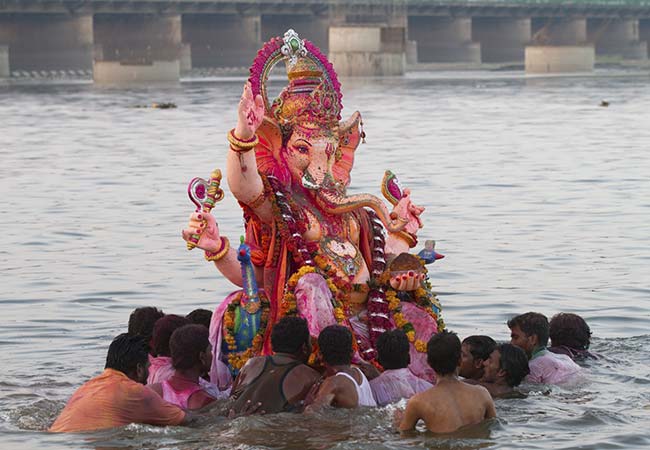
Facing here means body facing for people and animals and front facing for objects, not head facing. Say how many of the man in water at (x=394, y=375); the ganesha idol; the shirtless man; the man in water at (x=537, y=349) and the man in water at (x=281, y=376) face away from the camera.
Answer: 3

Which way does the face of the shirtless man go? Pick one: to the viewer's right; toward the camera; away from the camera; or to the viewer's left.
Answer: away from the camera

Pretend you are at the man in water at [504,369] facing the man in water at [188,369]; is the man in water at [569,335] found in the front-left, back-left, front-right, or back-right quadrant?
back-right

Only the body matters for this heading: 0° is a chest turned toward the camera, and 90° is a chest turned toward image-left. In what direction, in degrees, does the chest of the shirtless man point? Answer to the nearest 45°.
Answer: approximately 180°

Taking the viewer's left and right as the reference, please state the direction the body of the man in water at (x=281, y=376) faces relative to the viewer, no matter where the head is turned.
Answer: facing away from the viewer

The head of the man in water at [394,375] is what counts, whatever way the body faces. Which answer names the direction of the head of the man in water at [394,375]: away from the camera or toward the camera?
away from the camera

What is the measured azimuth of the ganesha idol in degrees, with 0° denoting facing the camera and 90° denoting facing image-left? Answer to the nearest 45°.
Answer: approximately 315°

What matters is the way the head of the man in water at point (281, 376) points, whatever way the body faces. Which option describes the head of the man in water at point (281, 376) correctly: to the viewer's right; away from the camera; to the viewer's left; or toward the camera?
away from the camera

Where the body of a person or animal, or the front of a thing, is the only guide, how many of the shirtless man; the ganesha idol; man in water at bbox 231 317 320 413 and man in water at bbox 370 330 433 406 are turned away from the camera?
3

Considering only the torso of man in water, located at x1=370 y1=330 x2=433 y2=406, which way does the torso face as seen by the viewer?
away from the camera
